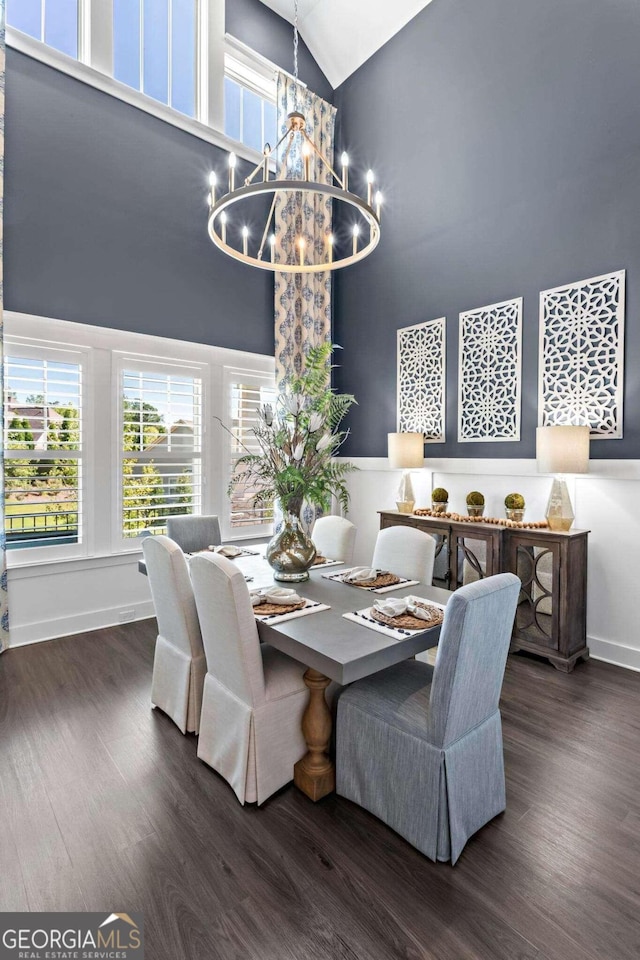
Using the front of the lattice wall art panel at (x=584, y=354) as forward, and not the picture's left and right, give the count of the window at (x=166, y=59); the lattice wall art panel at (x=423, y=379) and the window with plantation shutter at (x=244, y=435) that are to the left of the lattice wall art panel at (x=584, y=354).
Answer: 0

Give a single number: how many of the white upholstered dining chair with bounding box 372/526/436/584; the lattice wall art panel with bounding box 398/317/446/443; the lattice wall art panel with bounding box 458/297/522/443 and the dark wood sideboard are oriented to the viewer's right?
0

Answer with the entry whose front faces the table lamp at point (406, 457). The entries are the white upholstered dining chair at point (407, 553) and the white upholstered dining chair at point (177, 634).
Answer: the white upholstered dining chair at point (177, 634)

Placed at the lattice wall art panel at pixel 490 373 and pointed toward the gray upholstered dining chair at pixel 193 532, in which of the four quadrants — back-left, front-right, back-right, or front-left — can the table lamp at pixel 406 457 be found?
front-right

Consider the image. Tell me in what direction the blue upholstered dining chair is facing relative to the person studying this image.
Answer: facing away from the viewer and to the left of the viewer

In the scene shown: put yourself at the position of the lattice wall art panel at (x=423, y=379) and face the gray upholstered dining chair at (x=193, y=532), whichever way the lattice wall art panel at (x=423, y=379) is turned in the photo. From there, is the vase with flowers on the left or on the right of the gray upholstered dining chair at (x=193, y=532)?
left

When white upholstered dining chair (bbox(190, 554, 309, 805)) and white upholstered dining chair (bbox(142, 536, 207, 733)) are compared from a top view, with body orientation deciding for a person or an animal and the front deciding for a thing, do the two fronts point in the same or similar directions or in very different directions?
same or similar directions

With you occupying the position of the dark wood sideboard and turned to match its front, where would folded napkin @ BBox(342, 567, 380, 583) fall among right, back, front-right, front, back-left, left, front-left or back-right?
front

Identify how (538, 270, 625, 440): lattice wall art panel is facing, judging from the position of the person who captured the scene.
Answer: facing the viewer and to the left of the viewer

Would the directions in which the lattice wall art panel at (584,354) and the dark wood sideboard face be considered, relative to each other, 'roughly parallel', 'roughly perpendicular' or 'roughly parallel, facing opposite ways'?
roughly parallel

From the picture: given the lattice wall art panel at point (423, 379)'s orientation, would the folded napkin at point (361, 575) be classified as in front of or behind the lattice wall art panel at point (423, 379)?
in front

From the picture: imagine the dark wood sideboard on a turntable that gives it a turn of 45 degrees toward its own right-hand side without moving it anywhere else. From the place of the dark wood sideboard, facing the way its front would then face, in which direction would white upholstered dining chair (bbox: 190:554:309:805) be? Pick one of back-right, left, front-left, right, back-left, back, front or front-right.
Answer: front-left

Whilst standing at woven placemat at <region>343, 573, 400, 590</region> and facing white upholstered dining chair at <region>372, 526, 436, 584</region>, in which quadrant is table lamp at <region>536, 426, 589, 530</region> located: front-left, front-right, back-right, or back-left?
front-right

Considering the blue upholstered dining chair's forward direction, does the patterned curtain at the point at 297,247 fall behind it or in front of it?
in front
